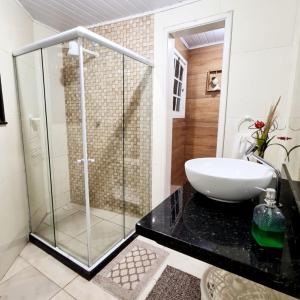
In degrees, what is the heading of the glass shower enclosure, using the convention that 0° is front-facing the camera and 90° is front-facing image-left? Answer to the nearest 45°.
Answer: approximately 0°

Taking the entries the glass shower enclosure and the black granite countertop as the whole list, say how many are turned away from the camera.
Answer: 0

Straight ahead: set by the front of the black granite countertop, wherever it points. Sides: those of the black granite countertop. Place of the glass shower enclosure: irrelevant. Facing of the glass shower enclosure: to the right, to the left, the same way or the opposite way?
to the left

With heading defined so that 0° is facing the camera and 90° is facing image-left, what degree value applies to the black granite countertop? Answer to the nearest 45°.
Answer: approximately 45°
